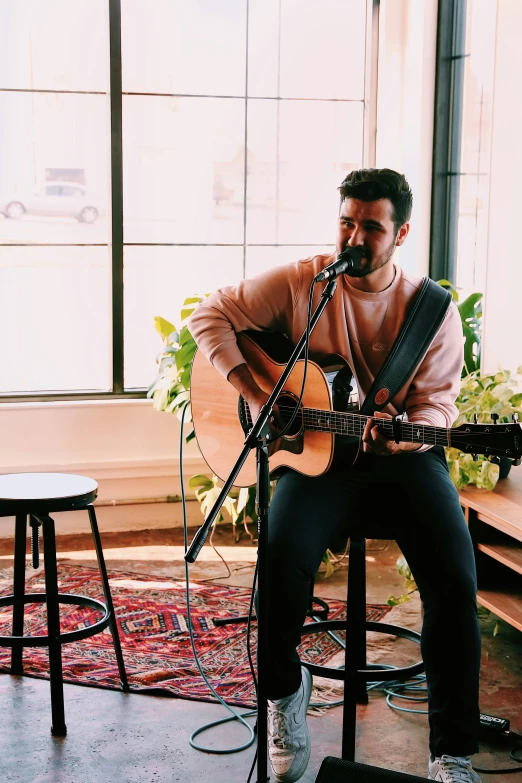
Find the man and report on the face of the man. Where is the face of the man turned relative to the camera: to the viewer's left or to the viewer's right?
to the viewer's left

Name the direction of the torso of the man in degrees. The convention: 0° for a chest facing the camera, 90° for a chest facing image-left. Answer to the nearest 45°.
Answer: approximately 0°
